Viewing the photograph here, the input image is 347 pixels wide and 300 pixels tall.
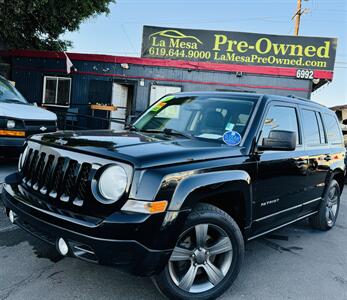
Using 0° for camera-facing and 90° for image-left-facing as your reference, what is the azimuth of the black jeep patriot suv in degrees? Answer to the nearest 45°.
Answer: approximately 45°

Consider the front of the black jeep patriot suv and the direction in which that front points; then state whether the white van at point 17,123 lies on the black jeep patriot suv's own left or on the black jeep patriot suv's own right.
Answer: on the black jeep patriot suv's own right

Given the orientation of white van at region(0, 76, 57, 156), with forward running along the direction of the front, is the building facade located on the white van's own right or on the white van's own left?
on the white van's own left

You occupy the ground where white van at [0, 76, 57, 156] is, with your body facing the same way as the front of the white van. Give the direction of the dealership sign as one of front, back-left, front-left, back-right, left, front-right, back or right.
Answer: left

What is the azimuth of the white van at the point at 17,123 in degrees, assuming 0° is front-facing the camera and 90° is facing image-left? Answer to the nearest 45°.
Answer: approximately 315°

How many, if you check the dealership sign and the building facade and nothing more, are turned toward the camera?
2
